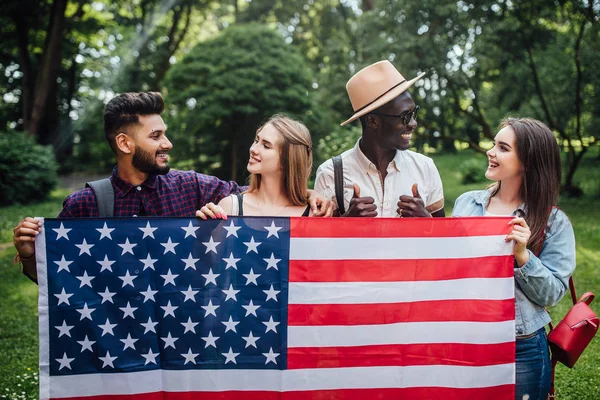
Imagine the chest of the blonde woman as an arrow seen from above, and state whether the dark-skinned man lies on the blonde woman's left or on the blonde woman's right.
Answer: on the blonde woman's left

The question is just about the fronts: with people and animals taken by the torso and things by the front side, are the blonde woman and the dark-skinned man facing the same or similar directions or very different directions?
same or similar directions

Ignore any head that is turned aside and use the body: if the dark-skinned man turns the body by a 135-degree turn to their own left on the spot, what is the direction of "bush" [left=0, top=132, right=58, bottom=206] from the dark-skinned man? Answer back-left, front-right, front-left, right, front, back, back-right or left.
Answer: left

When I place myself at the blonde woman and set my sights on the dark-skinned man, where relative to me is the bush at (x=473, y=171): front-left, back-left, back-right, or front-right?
front-left

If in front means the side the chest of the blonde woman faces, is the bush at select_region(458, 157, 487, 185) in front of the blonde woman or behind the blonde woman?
behind

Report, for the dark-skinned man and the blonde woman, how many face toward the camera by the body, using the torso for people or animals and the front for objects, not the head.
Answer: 2

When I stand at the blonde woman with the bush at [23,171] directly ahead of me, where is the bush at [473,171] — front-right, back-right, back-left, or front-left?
front-right

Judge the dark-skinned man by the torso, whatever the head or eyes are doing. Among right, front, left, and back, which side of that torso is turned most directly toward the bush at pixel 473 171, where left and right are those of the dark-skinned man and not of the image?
back

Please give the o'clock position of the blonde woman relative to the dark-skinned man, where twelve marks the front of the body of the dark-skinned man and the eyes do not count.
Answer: The blonde woman is roughly at 2 o'clock from the dark-skinned man.

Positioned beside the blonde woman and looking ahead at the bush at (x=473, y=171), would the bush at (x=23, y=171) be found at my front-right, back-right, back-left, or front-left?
front-left

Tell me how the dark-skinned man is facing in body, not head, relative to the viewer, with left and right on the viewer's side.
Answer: facing the viewer

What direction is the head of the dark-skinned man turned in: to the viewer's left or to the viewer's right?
to the viewer's right
